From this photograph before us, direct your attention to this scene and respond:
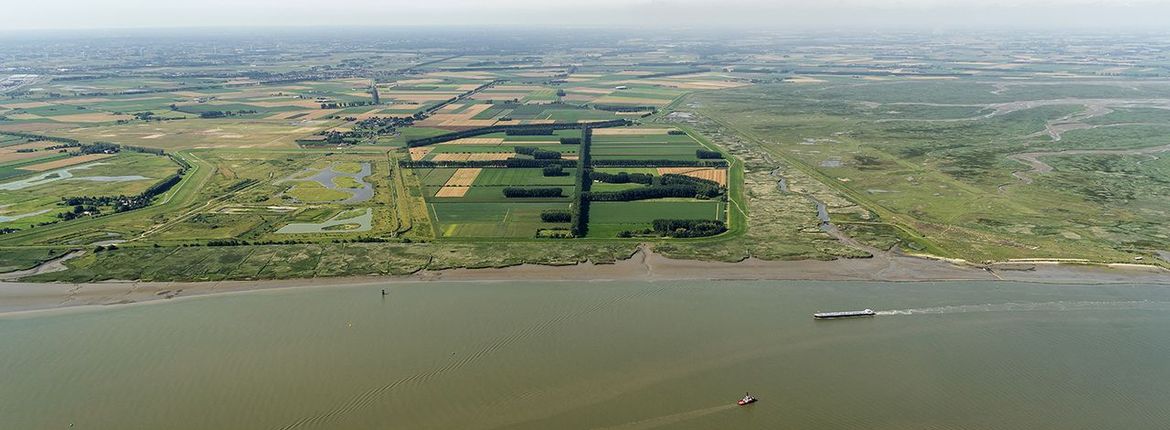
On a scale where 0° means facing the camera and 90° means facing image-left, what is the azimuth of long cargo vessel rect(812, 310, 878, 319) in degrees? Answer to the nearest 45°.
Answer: approximately 90°

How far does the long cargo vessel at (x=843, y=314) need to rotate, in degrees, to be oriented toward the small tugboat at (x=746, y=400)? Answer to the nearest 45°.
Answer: approximately 90° to its left
